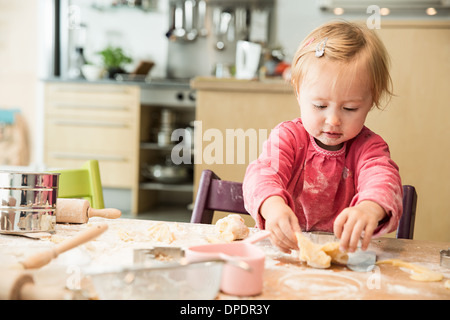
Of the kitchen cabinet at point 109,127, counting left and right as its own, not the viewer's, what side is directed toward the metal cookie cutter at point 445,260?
front

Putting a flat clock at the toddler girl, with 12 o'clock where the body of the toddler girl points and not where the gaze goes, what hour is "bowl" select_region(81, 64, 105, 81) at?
The bowl is roughly at 5 o'clock from the toddler girl.

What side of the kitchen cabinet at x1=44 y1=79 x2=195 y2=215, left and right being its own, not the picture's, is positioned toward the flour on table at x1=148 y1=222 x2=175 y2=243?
front

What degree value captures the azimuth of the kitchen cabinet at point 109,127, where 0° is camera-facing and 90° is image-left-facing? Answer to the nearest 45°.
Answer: approximately 0°

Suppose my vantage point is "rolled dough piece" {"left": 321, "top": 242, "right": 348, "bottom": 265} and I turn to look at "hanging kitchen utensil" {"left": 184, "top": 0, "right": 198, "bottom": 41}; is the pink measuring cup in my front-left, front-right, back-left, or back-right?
back-left

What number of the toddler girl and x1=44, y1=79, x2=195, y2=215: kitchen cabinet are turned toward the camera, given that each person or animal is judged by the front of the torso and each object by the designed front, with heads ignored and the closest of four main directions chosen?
2

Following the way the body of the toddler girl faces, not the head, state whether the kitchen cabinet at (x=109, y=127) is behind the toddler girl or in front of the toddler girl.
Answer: behind

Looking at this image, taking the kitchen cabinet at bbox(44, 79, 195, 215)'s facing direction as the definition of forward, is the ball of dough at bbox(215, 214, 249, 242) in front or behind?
in front
